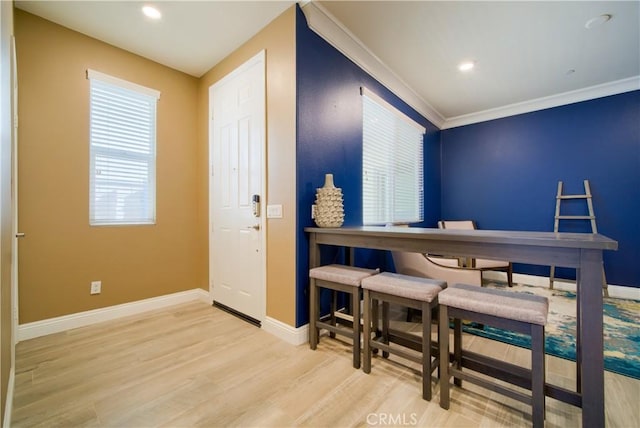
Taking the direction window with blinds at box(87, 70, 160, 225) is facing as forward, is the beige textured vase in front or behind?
in front

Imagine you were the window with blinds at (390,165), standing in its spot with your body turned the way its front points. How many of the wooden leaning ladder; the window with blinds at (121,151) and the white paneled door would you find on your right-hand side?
2

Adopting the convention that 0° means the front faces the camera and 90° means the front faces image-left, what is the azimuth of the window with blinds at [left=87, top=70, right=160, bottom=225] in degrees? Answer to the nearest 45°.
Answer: approximately 315°

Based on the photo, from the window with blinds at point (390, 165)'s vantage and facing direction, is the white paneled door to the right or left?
on its right

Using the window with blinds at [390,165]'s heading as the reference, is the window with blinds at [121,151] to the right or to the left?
on its right

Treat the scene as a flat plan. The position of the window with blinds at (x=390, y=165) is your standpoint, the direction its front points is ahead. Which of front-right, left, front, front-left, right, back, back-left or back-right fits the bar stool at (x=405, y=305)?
front-right

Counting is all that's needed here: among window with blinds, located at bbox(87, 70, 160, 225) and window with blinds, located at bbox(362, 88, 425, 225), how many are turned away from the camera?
0

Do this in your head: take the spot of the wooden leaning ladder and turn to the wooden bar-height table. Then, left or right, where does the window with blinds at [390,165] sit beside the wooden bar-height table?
right

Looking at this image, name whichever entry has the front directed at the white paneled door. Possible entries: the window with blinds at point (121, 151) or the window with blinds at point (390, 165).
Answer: the window with blinds at point (121, 151)

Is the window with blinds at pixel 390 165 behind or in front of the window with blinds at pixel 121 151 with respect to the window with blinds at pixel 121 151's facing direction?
in front
